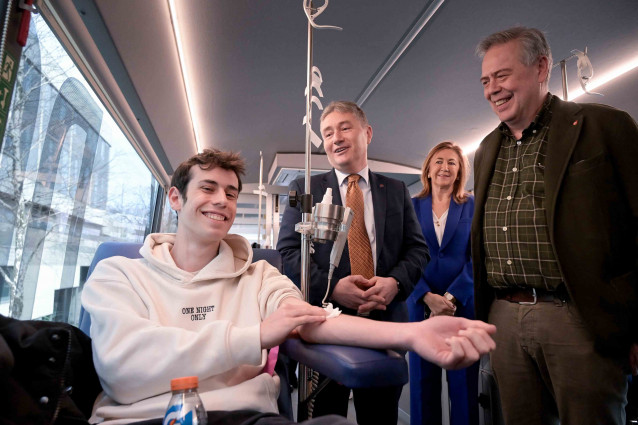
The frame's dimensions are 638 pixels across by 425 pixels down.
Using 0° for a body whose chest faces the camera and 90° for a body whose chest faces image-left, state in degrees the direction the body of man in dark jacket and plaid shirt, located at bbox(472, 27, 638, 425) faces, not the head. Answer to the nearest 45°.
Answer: approximately 45°

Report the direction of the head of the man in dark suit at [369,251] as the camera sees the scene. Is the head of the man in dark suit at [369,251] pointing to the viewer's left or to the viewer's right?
to the viewer's left

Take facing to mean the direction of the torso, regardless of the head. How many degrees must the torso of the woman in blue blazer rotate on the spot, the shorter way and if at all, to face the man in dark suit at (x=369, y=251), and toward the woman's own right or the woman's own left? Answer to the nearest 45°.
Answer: approximately 45° to the woman's own right

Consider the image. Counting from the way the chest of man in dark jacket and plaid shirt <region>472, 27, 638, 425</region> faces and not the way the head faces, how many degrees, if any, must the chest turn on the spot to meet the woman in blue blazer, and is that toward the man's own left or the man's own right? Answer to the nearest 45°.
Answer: approximately 90° to the man's own right

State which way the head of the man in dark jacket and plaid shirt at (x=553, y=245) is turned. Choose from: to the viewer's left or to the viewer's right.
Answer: to the viewer's left

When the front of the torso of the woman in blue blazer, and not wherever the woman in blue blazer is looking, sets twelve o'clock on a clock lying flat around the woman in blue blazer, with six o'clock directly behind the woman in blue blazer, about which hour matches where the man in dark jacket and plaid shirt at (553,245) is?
The man in dark jacket and plaid shirt is roughly at 11 o'clock from the woman in blue blazer.
